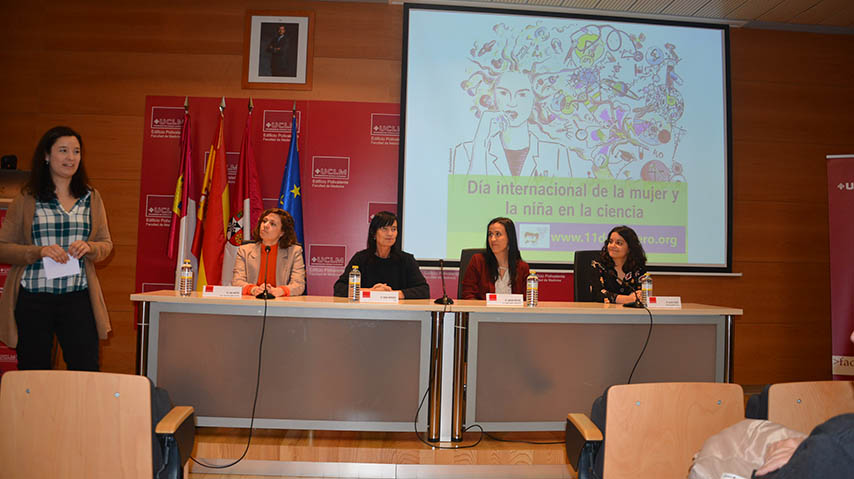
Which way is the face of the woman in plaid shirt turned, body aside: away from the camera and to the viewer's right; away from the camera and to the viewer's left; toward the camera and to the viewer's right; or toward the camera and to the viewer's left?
toward the camera and to the viewer's right

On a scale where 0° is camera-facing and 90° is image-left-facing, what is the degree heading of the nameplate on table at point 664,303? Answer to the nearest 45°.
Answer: approximately 0°

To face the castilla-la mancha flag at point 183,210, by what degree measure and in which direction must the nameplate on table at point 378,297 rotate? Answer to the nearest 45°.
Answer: approximately 135° to its right

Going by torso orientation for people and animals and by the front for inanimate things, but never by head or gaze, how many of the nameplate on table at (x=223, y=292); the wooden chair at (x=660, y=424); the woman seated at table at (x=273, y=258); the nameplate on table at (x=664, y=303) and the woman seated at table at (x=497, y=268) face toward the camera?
4

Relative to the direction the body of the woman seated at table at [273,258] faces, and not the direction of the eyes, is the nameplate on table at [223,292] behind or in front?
in front

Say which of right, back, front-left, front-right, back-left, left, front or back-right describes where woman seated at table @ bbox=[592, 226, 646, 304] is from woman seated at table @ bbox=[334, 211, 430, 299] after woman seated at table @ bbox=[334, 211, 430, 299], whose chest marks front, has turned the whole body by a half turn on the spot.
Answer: right

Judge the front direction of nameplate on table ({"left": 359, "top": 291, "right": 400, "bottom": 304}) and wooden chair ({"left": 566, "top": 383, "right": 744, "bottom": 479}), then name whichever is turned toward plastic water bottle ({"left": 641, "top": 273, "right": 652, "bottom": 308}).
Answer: the wooden chair
